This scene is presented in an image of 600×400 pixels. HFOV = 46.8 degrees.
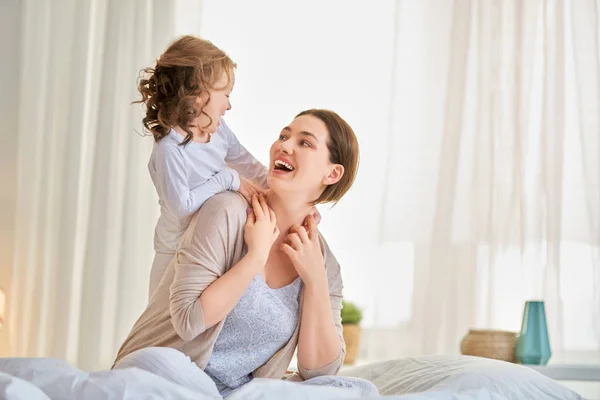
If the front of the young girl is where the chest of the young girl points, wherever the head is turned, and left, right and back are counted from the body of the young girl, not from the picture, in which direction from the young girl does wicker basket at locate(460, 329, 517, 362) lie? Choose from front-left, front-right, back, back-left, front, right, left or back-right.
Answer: left

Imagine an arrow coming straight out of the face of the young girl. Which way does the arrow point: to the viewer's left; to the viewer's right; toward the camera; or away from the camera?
to the viewer's right

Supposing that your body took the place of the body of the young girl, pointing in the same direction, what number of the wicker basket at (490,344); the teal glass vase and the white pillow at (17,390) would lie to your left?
2

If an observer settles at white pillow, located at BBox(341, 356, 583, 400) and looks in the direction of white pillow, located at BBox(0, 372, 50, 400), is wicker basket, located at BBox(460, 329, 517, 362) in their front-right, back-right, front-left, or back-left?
back-right

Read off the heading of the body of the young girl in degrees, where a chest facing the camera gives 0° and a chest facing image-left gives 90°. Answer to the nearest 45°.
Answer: approximately 315°

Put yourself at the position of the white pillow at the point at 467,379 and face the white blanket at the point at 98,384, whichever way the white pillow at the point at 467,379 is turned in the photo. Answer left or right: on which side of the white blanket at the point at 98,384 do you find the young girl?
right

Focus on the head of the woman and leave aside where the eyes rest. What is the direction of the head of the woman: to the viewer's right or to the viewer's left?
to the viewer's left

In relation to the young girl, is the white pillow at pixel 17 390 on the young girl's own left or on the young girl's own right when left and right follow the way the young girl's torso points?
on the young girl's own right
